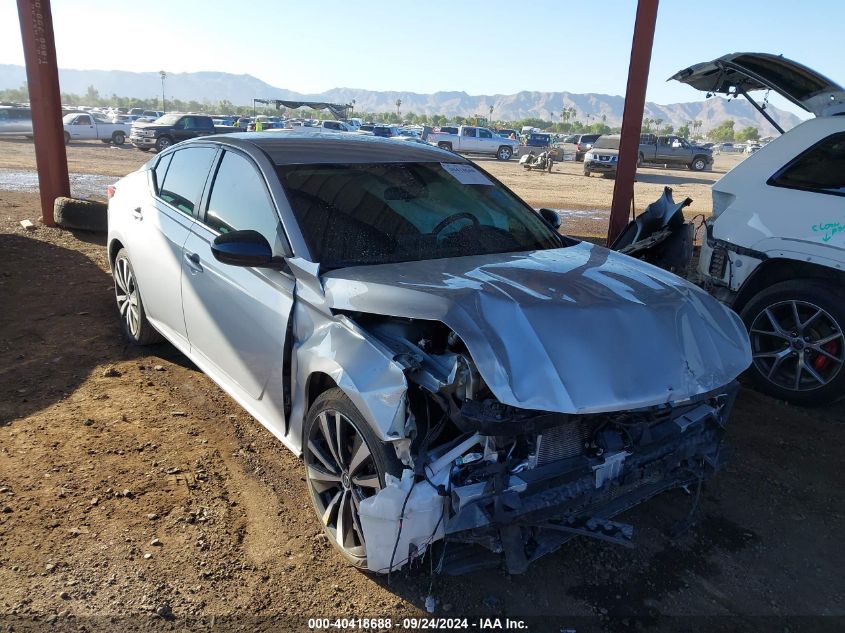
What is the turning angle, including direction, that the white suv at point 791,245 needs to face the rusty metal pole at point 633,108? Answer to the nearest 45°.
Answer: approximately 135° to its left

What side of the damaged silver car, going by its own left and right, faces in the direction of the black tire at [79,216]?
back

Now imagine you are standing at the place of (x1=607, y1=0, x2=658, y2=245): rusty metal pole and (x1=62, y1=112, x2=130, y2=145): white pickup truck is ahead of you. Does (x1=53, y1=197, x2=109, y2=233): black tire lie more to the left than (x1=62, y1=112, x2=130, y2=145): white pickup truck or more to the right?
left

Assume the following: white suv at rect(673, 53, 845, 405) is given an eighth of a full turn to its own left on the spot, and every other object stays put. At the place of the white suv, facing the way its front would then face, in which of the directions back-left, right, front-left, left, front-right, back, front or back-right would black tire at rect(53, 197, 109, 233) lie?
back-left

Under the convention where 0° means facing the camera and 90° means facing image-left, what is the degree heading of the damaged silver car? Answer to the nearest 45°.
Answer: approximately 315°

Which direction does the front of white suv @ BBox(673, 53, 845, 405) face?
to the viewer's right

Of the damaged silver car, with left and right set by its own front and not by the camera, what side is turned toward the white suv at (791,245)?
left

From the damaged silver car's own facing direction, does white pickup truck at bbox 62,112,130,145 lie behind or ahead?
behind
